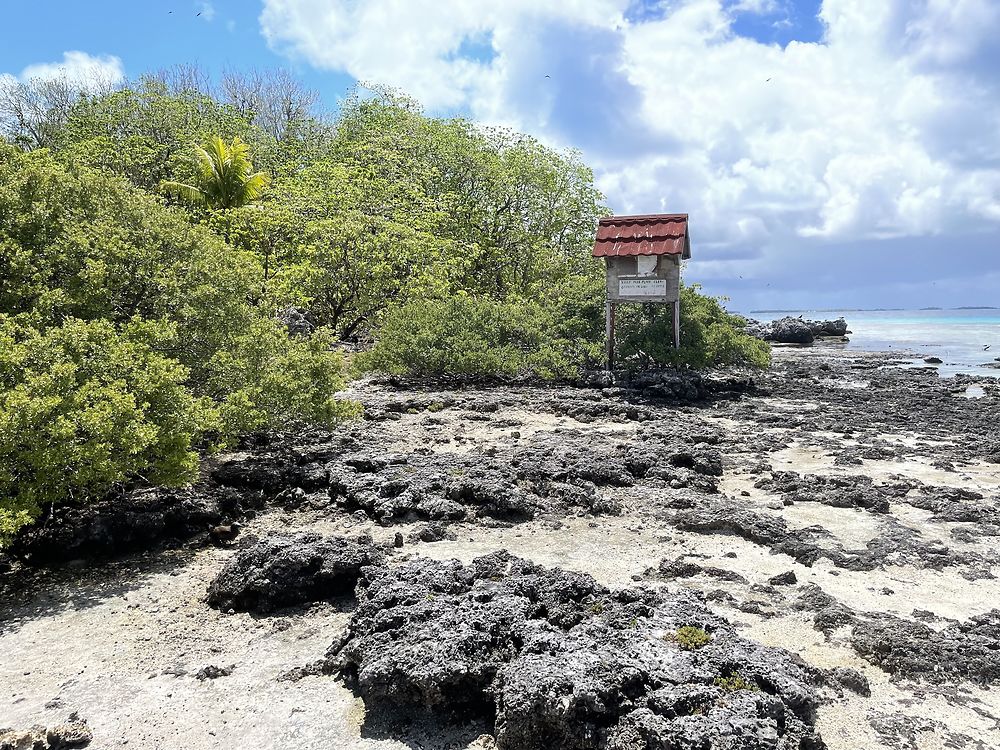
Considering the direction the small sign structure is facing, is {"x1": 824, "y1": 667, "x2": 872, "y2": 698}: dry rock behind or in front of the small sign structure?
in front

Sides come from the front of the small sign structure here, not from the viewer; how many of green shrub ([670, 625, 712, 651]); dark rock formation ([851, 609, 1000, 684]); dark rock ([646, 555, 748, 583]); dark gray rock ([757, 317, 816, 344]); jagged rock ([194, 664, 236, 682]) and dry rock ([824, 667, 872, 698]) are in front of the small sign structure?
5

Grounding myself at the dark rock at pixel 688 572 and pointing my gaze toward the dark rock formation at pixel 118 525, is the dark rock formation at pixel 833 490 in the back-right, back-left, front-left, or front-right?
back-right

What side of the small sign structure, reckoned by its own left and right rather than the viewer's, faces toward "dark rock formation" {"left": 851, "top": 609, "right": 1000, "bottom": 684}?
front

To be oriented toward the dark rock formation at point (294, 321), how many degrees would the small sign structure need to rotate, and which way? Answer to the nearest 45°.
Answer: approximately 90° to its right

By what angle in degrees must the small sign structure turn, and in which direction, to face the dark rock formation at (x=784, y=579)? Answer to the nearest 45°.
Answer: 0° — it already faces it

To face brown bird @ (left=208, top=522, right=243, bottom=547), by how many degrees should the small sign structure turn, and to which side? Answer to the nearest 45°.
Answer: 0° — it already faces it

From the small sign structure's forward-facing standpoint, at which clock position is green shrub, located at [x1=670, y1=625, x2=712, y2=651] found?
The green shrub is roughly at 12 o'clock from the small sign structure.

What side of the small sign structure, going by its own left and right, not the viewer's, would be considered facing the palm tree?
right

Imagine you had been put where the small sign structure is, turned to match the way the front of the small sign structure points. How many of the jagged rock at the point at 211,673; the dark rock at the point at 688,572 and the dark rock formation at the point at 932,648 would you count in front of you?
3

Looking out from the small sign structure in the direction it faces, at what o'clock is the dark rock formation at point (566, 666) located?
The dark rock formation is roughly at 12 o'clock from the small sign structure.

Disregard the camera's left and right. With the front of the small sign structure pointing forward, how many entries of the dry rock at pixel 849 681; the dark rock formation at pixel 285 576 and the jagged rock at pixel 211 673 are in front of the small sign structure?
3

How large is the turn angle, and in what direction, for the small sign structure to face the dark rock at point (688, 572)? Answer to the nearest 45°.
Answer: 0° — it already faces it

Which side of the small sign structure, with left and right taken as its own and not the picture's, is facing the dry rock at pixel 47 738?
front

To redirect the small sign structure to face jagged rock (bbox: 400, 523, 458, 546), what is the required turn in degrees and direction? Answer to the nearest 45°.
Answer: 0° — it already faces it

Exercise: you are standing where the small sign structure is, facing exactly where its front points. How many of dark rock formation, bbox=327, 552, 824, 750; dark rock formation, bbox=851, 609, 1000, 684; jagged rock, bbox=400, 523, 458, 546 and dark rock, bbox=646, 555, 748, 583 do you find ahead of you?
4

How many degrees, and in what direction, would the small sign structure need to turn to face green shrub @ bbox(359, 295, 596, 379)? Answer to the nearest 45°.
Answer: approximately 90° to its right

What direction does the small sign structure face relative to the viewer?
toward the camera

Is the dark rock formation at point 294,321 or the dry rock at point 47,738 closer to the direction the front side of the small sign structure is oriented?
the dry rock
